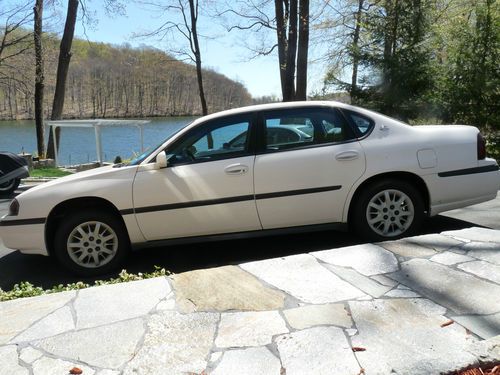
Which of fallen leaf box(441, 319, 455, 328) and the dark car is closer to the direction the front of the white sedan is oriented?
the dark car

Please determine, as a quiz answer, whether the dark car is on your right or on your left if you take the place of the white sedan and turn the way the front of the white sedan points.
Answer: on your right

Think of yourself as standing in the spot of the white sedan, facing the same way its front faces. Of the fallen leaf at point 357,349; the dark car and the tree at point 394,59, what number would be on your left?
1

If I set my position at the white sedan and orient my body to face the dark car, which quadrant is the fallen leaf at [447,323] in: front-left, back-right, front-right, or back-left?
back-left

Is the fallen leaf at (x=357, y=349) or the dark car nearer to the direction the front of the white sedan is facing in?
the dark car

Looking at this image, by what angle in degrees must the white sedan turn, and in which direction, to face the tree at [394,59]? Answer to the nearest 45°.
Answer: approximately 135° to its right

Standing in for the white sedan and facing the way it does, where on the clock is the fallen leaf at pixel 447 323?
The fallen leaf is roughly at 8 o'clock from the white sedan.

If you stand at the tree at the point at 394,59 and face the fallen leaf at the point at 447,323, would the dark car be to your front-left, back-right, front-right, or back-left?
front-right

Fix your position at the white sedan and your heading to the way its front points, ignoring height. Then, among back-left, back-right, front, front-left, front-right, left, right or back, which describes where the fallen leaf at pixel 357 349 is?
left

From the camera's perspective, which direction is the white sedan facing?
to the viewer's left

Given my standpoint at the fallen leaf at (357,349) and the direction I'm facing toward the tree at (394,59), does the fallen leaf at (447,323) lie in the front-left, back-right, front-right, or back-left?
front-right

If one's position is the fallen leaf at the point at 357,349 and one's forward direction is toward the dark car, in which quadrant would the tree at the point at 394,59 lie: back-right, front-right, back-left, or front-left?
front-right
